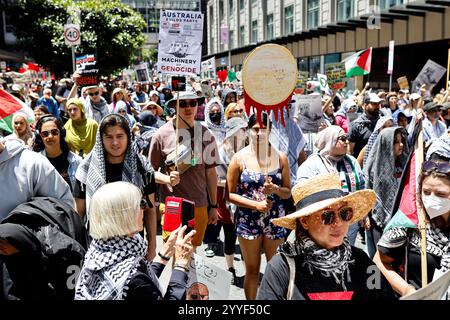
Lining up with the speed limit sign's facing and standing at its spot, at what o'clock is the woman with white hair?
The woman with white hair is roughly at 12 o'clock from the speed limit sign.

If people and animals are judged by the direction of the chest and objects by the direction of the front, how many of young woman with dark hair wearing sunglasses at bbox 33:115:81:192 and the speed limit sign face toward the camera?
2

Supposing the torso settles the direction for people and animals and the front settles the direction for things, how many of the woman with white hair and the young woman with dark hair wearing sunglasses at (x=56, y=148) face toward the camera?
1

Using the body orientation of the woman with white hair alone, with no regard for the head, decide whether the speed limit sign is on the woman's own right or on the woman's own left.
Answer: on the woman's own left

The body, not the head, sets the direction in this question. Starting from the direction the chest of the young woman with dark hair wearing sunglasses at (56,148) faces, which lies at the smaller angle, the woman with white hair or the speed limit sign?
the woman with white hair

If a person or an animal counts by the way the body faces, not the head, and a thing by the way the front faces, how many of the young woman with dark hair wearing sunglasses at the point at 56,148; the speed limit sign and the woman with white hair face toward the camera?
2

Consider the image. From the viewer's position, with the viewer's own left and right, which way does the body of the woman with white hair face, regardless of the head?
facing away from the viewer and to the right of the viewer

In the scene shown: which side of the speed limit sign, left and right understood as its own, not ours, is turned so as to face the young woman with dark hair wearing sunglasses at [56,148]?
front
